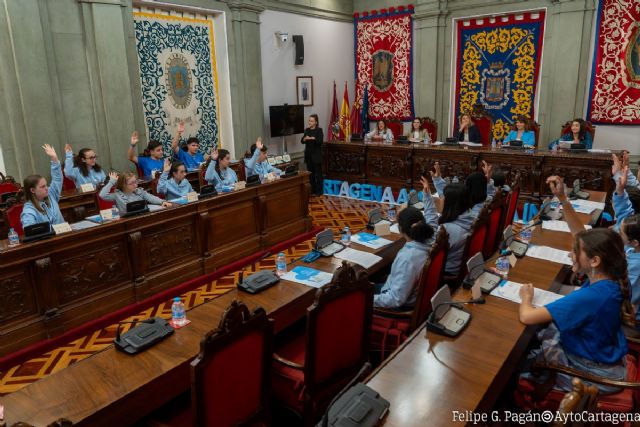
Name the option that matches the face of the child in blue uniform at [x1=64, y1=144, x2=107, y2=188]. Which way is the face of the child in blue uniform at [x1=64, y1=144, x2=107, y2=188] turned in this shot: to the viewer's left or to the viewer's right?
to the viewer's right

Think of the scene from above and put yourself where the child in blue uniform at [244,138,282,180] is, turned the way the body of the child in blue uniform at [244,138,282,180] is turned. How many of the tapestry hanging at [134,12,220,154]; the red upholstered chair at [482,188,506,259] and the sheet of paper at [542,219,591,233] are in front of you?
2

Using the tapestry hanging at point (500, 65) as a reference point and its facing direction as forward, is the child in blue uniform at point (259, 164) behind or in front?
in front

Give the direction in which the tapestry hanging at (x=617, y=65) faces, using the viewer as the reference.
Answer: facing the viewer

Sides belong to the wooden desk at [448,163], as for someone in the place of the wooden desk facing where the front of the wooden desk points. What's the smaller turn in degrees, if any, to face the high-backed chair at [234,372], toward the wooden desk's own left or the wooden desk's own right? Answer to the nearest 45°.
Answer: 0° — it already faces it

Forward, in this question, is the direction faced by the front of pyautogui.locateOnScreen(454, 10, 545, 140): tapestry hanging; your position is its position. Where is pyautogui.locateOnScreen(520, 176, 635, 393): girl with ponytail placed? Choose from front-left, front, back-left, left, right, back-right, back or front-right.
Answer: front

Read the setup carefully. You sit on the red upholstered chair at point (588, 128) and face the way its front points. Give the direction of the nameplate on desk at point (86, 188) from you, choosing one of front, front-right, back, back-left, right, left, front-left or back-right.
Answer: front-right

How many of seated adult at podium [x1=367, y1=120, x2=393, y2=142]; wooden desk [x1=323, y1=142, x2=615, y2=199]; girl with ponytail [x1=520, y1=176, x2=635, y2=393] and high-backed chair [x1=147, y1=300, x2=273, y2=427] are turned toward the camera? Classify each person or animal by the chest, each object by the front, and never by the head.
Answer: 2

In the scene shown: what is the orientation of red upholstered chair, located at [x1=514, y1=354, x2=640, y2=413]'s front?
to the viewer's left

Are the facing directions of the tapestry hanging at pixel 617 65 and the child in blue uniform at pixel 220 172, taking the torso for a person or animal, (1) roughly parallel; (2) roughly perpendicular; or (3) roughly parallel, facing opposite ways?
roughly perpendicular

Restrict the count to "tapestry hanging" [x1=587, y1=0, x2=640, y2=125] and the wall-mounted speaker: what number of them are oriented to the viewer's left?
0

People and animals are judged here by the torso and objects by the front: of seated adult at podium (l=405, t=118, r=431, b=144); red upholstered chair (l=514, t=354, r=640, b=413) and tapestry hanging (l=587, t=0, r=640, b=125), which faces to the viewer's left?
the red upholstered chair

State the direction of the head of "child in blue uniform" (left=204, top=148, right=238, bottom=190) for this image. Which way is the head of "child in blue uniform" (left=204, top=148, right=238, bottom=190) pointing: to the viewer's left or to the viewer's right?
to the viewer's right

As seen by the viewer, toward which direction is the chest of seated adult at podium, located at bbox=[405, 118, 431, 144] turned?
toward the camera

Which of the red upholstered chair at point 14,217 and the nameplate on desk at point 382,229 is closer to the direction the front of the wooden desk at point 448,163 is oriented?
the nameplate on desk

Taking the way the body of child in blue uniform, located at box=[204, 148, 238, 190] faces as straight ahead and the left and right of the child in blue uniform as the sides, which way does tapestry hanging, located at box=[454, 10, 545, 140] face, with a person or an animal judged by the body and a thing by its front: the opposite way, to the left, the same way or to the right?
to the right

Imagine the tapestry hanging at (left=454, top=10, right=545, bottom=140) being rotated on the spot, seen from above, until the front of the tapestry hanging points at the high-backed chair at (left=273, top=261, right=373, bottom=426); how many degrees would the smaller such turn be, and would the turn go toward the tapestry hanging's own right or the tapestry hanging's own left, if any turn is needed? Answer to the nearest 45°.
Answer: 0° — it already faces it

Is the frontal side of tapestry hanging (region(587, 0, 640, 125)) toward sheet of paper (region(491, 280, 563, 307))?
yes

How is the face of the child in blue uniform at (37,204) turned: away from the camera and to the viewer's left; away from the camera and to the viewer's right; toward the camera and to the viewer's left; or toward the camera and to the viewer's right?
toward the camera and to the viewer's right

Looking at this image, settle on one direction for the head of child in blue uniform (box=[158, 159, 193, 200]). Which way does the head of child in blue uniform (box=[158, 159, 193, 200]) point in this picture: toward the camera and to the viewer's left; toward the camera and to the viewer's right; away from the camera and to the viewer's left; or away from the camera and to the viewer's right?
toward the camera and to the viewer's right
